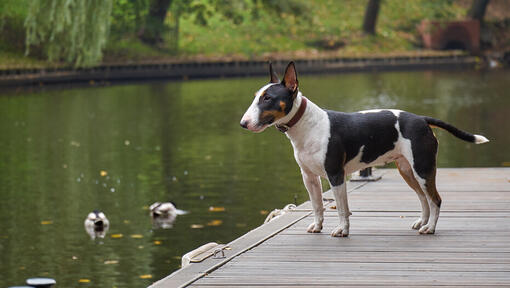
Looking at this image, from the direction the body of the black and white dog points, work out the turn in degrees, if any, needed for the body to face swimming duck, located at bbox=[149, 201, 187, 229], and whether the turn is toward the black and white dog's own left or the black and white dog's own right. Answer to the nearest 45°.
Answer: approximately 45° to the black and white dog's own right

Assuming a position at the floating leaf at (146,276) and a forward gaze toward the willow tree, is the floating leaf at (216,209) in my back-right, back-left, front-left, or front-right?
front-right

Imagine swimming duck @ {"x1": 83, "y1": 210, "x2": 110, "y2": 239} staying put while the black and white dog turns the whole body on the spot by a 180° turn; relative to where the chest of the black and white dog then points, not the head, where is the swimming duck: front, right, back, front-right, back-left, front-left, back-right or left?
back-left

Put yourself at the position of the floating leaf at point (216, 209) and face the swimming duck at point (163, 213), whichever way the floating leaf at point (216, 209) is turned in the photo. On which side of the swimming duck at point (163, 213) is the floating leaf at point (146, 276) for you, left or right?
left

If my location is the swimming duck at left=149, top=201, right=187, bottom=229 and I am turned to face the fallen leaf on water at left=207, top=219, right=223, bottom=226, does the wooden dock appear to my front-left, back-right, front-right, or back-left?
front-right

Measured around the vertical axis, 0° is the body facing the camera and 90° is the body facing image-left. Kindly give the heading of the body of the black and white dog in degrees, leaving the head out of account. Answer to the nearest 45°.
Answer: approximately 90°
